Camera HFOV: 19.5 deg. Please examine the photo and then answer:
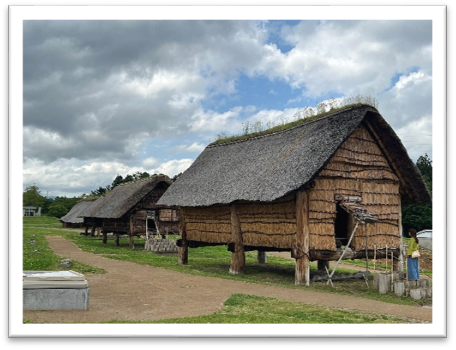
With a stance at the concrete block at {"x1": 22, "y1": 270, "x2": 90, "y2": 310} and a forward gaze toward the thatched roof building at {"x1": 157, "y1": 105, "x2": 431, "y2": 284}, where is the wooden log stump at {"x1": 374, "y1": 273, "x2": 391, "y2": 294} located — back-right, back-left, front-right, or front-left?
front-right

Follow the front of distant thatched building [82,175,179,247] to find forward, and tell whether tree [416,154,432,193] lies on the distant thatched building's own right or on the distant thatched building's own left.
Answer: on the distant thatched building's own left

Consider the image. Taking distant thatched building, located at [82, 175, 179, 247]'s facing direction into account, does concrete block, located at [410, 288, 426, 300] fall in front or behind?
in front

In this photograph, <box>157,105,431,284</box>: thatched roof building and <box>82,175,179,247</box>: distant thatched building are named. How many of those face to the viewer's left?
0

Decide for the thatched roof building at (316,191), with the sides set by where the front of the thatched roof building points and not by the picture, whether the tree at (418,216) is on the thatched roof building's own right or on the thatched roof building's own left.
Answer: on the thatched roof building's own left

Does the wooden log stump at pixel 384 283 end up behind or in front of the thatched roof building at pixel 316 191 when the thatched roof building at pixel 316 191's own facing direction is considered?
in front

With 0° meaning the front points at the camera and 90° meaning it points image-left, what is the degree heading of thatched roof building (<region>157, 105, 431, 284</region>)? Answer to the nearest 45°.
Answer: approximately 315°

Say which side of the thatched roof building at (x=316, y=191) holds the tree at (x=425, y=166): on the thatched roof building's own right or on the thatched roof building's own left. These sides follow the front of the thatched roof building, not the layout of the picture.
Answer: on the thatched roof building's own left

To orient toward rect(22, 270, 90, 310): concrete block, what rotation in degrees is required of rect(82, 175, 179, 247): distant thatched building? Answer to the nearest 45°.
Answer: approximately 45° to its right

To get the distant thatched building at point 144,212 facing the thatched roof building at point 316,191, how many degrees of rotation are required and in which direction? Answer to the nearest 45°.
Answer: approximately 45° to its right

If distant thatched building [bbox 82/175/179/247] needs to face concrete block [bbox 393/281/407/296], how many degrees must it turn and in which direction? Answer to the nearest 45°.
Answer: approximately 45° to its right

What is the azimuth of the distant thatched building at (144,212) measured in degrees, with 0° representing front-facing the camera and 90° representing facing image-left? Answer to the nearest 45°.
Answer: approximately 315°
